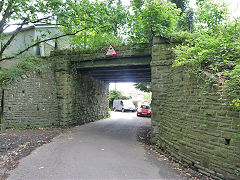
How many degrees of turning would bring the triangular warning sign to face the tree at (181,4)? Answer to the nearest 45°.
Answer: approximately 135° to its left

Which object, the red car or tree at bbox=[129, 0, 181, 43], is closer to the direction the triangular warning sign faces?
the tree

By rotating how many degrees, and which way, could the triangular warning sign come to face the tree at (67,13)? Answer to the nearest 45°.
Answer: approximately 90° to its right

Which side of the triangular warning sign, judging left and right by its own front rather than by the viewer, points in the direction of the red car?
back

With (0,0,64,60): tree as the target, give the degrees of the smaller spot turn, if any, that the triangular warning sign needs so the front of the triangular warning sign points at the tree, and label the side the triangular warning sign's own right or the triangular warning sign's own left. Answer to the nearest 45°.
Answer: approximately 90° to the triangular warning sign's own right

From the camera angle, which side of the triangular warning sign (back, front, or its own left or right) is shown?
front

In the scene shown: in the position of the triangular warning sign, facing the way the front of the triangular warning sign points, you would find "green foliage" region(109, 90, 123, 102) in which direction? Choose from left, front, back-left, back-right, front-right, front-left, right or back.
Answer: back

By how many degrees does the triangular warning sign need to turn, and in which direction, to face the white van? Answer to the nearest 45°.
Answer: approximately 180°
